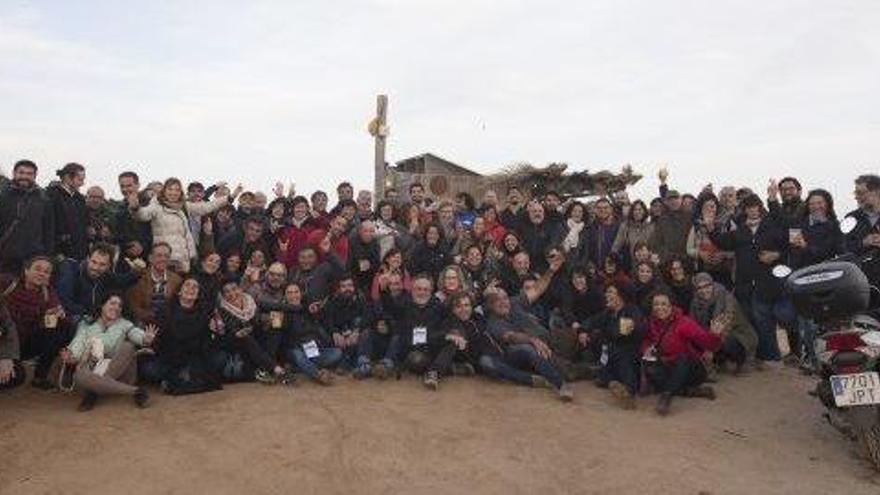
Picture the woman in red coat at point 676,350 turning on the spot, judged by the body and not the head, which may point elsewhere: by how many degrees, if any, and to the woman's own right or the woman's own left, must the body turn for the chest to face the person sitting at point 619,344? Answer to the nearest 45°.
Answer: approximately 45° to the woman's own right

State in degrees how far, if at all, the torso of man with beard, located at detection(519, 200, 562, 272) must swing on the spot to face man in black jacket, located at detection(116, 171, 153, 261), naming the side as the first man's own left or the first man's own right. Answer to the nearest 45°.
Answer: approximately 45° to the first man's own right

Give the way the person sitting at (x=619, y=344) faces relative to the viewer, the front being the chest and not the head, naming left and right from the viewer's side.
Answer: facing the viewer and to the left of the viewer

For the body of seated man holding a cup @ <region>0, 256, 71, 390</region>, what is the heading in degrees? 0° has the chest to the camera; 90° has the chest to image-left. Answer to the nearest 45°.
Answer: approximately 315°

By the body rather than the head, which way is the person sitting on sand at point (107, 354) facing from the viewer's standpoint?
toward the camera

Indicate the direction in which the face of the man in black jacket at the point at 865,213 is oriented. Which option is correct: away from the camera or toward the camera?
toward the camera

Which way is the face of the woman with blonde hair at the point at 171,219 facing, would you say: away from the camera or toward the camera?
toward the camera

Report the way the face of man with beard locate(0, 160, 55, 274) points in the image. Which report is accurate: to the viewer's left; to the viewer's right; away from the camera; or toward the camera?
toward the camera

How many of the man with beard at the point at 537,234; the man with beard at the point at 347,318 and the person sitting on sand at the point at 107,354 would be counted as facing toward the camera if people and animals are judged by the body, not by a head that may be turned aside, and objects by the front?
3

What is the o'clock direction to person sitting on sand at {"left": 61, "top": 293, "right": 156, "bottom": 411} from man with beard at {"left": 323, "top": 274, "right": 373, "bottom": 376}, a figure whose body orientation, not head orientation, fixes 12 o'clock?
The person sitting on sand is roughly at 2 o'clock from the man with beard.

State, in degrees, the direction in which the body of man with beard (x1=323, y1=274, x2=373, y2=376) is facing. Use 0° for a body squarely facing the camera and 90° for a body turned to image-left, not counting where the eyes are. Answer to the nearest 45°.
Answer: approximately 0°

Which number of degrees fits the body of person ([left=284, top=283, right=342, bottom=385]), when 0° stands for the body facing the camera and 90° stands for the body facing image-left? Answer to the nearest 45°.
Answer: approximately 315°

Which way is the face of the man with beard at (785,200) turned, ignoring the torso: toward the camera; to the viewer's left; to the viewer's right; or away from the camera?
toward the camera

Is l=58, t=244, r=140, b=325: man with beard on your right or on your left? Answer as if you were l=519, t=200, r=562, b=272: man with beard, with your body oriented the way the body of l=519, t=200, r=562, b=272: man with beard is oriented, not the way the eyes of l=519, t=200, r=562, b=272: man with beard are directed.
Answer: on your right

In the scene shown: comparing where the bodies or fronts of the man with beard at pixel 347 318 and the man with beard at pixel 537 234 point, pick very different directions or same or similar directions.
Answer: same or similar directions

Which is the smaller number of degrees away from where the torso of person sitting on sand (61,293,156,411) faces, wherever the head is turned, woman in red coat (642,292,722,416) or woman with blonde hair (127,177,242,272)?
the woman in red coat
